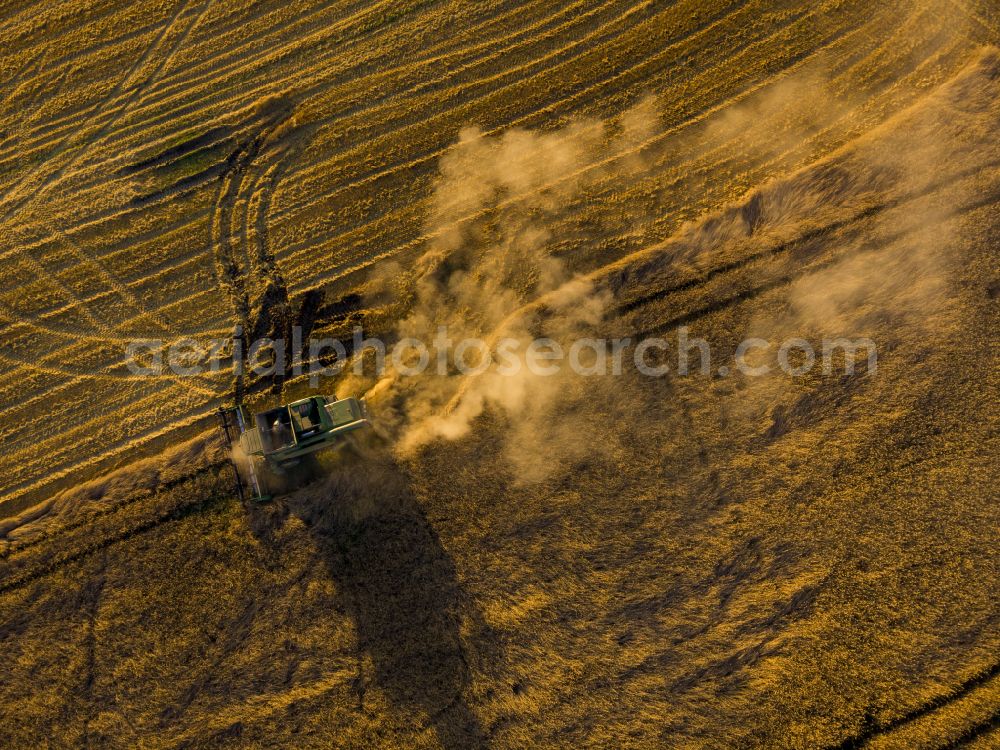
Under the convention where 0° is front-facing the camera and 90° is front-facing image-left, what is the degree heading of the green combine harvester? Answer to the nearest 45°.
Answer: approximately 90°
